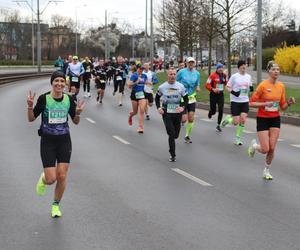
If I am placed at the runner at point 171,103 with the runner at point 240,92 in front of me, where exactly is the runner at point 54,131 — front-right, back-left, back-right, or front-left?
back-right

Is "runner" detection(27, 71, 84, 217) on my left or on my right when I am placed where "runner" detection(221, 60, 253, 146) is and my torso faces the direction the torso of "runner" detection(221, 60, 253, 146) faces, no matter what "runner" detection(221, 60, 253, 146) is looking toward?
on my right

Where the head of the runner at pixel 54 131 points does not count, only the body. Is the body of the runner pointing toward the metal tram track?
no

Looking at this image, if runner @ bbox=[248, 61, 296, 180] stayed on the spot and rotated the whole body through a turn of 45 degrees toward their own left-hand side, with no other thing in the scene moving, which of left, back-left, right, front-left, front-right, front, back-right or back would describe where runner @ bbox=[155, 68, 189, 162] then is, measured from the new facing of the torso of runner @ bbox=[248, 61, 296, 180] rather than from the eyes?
back-left

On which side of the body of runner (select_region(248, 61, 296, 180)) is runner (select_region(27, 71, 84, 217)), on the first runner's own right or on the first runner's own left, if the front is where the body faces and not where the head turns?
on the first runner's own right

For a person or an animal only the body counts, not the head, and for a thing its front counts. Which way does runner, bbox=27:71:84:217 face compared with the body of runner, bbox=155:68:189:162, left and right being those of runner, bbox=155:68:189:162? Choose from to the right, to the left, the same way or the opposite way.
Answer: the same way

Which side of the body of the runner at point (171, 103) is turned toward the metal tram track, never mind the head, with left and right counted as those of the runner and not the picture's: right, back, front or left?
back

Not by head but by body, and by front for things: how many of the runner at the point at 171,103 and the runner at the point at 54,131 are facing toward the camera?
2

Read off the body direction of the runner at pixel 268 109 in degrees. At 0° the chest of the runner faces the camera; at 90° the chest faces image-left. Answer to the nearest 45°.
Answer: approximately 315°

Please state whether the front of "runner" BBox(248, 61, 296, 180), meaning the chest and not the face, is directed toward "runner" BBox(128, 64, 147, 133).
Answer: no

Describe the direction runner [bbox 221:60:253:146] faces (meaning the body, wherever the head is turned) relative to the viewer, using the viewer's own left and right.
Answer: facing the viewer and to the right of the viewer

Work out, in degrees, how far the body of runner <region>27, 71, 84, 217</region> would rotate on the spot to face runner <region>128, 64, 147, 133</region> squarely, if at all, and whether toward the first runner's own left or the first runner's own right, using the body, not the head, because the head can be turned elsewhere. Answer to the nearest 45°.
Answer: approximately 180°

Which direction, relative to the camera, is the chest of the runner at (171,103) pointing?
toward the camera
